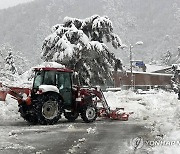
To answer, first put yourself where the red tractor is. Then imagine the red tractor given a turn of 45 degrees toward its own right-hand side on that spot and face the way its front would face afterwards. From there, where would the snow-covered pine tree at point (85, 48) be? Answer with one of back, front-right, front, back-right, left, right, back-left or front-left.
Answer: left

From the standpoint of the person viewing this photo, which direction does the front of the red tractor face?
facing away from the viewer and to the right of the viewer
